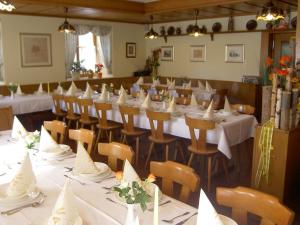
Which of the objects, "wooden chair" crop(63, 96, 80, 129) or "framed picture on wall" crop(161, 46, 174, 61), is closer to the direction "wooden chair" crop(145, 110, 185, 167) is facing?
the framed picture on wall

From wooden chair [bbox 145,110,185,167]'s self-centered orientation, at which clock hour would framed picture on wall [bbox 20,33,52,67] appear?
The framed picture on wall is roughly at 9 o'clock from the wooden chair.

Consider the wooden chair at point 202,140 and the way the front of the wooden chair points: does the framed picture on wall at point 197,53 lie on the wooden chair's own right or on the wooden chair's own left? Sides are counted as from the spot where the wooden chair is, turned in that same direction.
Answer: on the wooden chair's own left

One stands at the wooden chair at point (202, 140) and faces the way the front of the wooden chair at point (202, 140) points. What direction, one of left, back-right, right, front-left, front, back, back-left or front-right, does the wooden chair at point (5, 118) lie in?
back-left

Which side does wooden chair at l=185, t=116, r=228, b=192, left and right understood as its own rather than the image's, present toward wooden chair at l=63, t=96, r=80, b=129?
left

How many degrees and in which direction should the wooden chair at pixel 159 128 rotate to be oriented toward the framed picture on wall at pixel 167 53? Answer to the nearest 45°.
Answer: approximately 45° to its left

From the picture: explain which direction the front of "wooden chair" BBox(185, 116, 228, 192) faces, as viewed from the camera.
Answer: facing away from the viewer and to the right of the viewer

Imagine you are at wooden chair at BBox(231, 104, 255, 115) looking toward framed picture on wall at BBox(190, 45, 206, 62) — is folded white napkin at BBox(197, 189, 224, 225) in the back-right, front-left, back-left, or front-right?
back-left

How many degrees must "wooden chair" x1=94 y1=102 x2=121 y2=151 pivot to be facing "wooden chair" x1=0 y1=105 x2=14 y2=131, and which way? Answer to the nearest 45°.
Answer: approximately 135° to its left

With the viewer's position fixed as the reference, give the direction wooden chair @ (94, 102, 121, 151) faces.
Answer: facing away from the viewer and to the right of the viewer

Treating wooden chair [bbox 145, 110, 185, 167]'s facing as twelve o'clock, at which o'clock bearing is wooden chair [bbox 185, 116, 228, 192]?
wooden chair [bbox 185, 116, 228, 192] is roughly at 3 o'clock from wooden chair [bbox 145, 110, 185, 167].
